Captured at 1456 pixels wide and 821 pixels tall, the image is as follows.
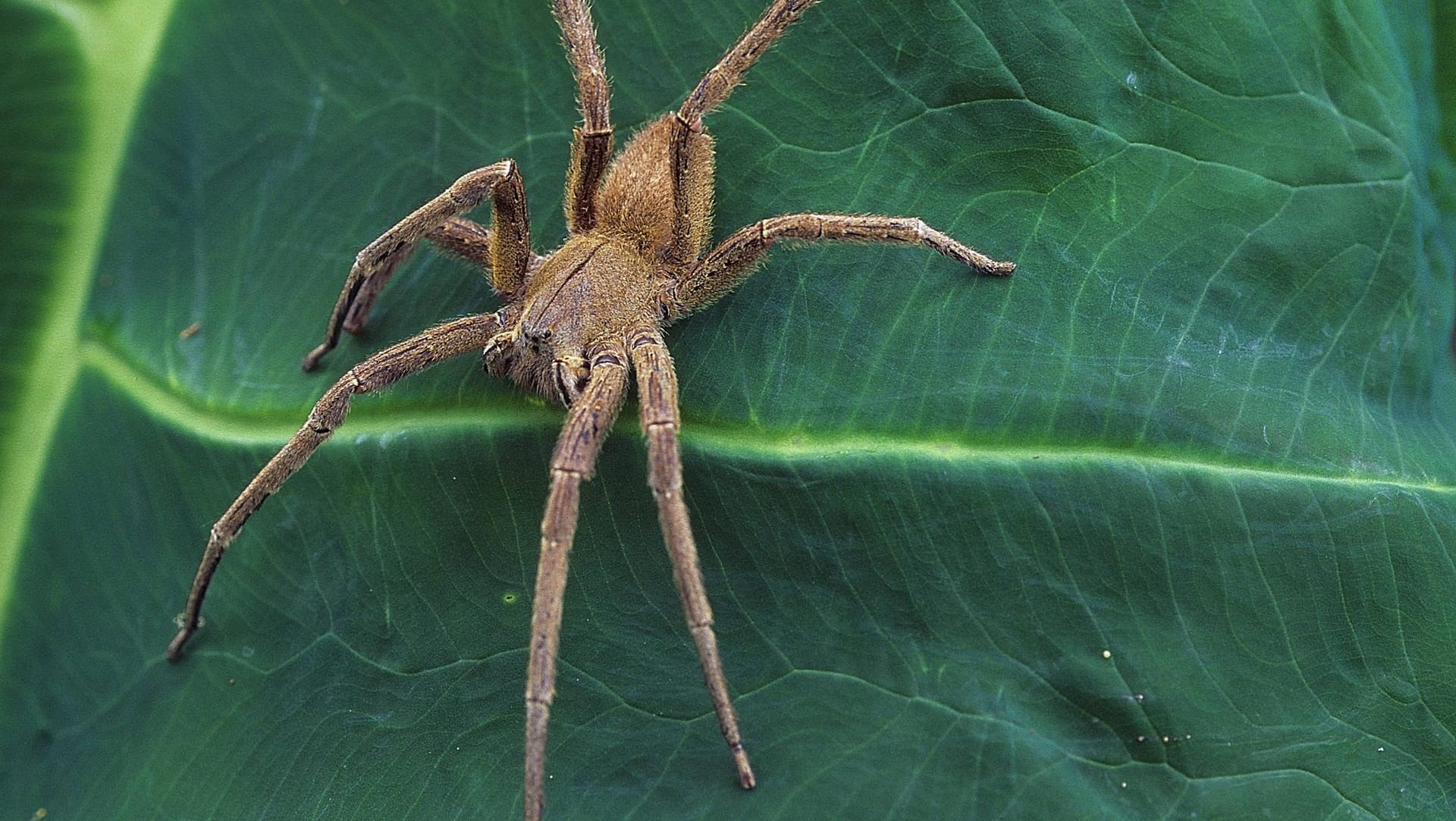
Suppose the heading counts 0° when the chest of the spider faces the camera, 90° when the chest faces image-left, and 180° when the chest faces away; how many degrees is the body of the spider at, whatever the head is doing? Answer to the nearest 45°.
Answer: approximately 45°
